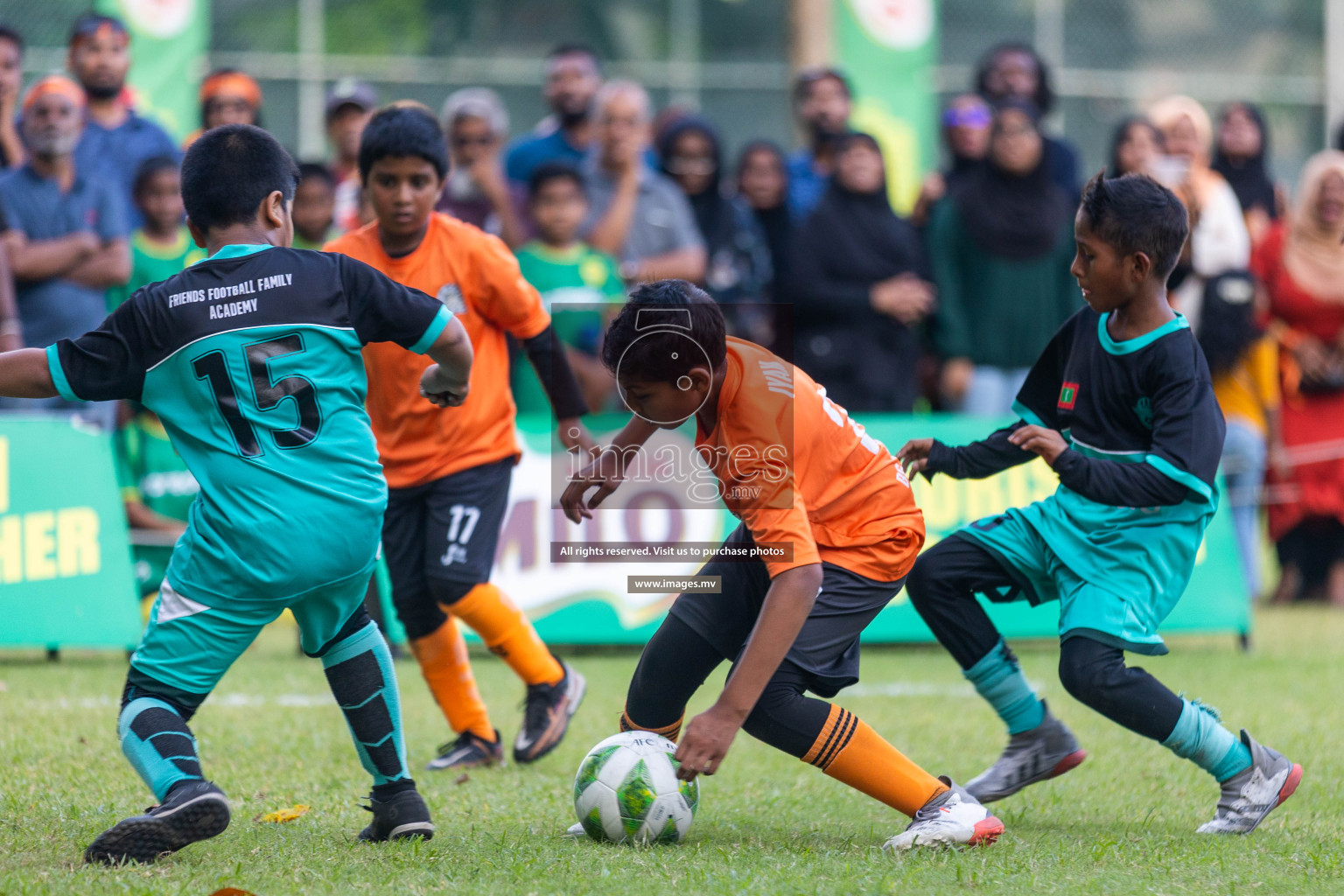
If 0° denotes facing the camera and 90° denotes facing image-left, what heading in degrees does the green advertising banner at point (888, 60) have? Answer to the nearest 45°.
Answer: approximately 0°

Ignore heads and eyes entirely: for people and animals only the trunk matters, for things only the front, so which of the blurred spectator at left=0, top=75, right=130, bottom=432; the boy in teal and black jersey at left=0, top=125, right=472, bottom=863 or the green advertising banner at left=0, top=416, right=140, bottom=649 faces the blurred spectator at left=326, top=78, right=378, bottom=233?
the boy in teal and black jersey

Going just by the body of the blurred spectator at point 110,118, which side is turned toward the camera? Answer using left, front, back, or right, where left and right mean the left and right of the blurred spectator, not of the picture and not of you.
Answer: front

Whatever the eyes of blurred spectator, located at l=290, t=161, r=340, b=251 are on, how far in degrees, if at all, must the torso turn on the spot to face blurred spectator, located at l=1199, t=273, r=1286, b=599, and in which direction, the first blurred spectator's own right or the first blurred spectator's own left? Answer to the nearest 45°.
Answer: approximately 90° to the first blurred spectator's own left

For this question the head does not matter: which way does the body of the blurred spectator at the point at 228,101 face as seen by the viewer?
toward the camera

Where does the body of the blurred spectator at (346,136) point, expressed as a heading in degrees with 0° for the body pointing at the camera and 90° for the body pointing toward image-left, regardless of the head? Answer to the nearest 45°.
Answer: approximately 0°

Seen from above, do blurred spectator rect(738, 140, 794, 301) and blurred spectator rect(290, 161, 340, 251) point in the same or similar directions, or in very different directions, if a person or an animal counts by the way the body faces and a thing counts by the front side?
same or similar directions

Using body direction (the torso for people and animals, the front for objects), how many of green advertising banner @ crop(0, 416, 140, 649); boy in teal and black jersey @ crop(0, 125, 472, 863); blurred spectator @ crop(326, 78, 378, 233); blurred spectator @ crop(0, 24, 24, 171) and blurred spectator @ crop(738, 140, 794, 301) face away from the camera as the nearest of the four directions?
1

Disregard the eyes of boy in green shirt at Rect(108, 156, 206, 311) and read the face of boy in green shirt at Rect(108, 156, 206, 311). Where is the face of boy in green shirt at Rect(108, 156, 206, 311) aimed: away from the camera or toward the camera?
toward the camera

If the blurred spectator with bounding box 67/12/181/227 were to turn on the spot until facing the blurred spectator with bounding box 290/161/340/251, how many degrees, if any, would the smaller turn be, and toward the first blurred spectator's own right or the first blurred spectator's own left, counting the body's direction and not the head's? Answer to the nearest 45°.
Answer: approximately 45° to the first blurred spectator's own left

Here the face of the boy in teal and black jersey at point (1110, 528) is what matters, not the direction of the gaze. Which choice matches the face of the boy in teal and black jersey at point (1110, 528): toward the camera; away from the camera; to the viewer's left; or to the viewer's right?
to the viewer's left

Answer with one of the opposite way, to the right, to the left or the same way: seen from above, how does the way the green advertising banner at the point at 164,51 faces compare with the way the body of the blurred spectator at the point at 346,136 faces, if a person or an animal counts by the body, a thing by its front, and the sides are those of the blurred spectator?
the same way

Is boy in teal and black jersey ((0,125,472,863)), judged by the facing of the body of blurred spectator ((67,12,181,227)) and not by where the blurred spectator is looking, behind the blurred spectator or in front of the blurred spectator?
in front

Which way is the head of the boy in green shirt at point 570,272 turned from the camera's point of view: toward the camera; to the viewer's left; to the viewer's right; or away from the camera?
toward the camera

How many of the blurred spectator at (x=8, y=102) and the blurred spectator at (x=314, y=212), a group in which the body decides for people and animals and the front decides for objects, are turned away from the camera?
0

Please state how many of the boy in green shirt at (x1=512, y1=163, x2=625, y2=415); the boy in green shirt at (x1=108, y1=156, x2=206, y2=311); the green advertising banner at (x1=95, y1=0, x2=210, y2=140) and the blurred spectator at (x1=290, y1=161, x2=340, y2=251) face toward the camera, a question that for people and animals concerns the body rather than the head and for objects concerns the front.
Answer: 4

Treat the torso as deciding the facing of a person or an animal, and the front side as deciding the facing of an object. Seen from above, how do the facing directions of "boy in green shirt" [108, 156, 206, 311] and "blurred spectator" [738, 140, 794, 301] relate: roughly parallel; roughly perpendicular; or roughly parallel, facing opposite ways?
roughly parallel

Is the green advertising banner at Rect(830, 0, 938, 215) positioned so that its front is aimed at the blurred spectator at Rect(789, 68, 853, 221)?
yes
